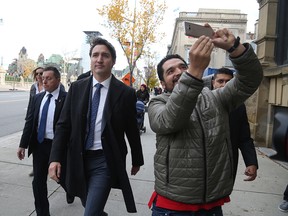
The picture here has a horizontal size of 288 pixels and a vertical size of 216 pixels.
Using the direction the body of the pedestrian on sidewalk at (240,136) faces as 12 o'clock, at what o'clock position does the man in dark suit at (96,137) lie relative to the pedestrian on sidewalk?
The man in dark suit is roughly at 2 o'clock from the pedestrian on sidewalk.

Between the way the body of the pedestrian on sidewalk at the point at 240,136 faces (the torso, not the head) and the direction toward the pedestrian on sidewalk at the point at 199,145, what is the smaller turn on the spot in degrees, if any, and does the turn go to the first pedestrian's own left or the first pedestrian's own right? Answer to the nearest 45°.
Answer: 0° — they already face them

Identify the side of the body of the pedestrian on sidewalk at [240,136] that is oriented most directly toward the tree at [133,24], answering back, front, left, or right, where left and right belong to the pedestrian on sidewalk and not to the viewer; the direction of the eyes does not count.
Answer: back

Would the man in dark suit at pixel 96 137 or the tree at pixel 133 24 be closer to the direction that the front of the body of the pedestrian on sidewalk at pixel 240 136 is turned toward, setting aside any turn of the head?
the man in dark suit

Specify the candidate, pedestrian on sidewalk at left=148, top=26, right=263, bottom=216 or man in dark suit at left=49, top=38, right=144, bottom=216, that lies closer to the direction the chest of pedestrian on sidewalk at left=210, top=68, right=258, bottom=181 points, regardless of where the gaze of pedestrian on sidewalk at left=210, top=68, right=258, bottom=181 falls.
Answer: the pedestrian on sidewalk

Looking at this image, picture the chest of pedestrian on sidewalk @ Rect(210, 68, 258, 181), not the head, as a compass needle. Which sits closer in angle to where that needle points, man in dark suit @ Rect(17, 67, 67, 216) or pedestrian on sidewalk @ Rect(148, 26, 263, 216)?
the pedestrian on sidewalk

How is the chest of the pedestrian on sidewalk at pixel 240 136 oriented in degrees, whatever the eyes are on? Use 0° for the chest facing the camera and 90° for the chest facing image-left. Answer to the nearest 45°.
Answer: approximately 0°
